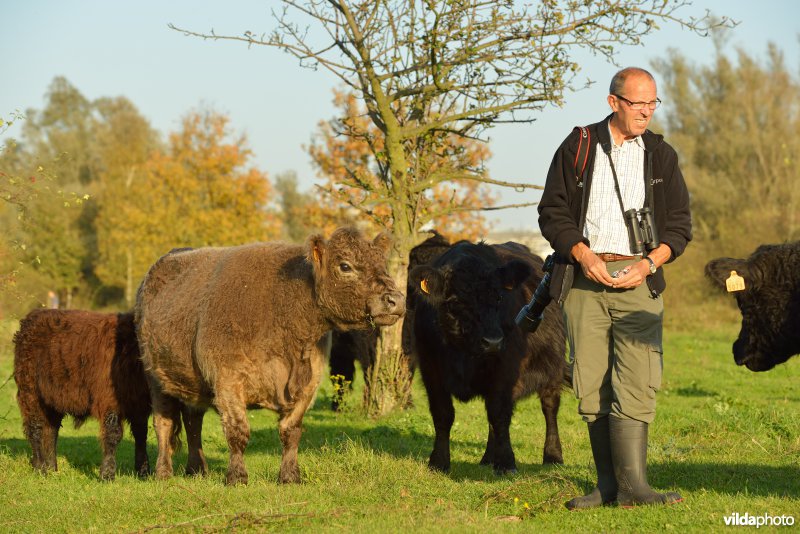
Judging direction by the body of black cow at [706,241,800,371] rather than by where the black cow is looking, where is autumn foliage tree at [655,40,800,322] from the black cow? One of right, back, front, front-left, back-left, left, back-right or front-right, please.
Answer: back-right

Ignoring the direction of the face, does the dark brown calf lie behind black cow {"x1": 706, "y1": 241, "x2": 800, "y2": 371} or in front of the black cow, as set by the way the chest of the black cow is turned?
in front

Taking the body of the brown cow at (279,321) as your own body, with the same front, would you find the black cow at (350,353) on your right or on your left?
on your left

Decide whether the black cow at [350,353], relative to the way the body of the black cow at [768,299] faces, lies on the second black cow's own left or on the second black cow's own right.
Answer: on the second black cow's own right

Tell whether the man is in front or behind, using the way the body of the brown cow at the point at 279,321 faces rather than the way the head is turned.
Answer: in front

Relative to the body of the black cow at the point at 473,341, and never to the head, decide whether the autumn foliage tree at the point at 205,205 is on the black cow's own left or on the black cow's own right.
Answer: on the black cow's own right

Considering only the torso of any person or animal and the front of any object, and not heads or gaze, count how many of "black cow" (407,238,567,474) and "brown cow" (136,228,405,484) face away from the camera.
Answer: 0

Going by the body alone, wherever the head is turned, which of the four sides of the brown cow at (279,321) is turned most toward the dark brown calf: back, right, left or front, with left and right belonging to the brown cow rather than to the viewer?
back

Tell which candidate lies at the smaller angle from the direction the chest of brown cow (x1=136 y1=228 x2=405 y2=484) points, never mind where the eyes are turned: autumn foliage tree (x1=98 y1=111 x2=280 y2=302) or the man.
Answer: the man

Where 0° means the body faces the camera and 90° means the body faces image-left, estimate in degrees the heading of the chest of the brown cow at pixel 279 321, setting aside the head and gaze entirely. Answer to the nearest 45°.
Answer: approximately 315°

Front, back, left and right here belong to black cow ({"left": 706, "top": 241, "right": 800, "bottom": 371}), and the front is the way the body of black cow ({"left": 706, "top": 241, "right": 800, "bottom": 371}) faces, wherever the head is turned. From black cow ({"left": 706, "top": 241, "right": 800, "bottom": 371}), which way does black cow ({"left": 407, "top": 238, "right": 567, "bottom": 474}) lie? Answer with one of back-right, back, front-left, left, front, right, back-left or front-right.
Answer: front-right

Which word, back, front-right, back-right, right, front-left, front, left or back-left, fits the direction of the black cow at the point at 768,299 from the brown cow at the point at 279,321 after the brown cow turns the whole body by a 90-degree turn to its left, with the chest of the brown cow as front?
front-right

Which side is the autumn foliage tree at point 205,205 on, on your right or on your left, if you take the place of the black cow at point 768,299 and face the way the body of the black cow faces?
on your right

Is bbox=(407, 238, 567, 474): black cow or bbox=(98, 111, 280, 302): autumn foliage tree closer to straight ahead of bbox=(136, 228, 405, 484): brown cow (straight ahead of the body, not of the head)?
the black cow

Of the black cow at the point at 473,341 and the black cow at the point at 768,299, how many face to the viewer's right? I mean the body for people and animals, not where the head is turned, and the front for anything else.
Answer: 0
